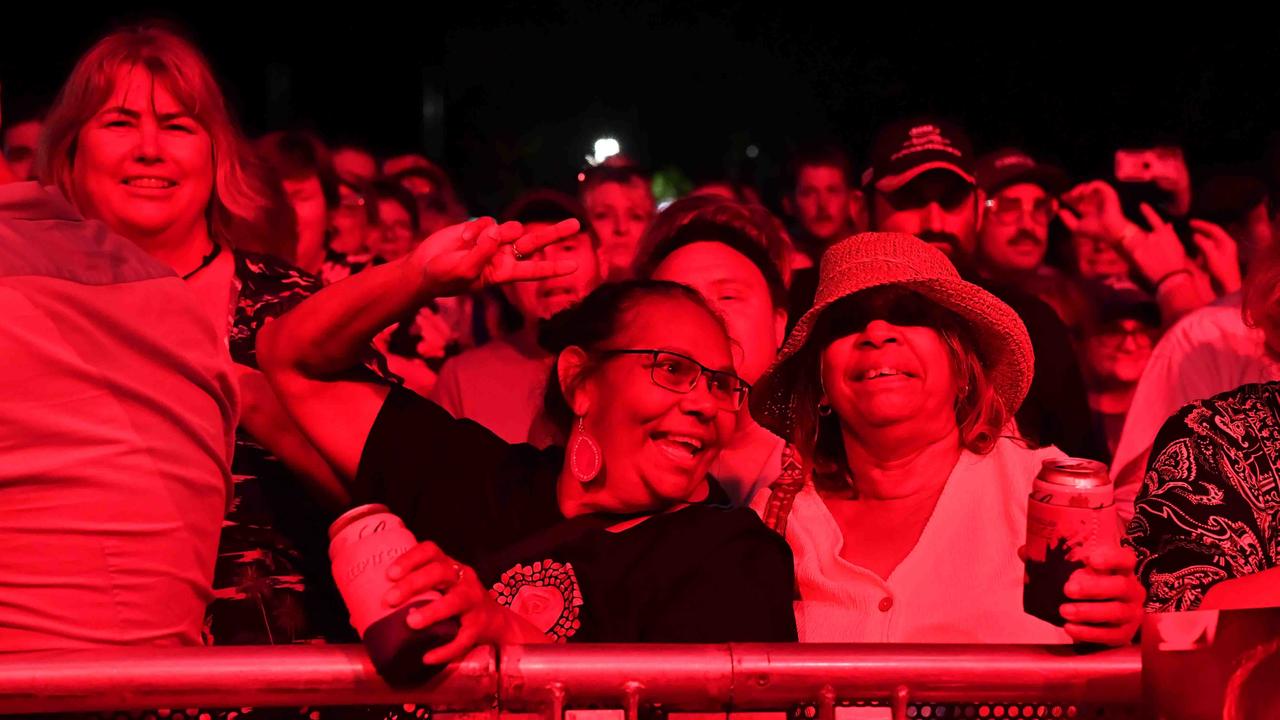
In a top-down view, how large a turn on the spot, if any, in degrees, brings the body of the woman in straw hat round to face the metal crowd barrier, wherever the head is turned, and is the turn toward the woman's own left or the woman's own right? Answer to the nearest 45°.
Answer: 0° — they already face it

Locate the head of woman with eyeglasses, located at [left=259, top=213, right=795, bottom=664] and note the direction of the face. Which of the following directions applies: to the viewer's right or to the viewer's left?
to the viewer's right

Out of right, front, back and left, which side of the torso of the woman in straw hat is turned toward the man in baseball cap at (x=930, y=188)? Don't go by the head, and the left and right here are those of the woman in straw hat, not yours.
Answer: back

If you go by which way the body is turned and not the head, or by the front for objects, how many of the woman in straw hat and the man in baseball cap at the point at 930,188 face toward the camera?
2

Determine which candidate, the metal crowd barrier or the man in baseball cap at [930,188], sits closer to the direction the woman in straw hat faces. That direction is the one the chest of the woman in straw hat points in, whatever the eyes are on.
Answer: the metal crowd barrier

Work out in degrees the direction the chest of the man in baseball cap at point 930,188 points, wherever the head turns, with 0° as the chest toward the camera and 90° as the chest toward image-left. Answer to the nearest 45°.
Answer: approximately 0°

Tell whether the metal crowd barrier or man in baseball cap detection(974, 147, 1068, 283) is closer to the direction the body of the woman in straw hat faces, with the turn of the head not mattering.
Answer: the metal crowd barrier

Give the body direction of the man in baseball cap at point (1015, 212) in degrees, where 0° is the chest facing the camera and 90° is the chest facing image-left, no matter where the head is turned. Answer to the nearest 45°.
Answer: approximately 315°

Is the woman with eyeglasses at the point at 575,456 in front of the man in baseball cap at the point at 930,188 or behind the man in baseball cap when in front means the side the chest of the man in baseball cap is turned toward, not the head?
in front

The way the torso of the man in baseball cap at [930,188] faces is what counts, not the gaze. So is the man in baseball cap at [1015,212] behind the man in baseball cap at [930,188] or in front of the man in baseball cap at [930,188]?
behind

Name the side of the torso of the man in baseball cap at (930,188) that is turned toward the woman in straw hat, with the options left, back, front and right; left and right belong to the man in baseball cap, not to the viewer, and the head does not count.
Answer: front

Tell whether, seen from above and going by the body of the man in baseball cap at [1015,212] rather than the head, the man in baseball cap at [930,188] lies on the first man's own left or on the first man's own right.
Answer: on the first man's own right
